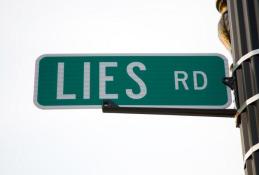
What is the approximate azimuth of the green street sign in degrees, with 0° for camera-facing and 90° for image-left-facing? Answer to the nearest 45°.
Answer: approximately 0°
